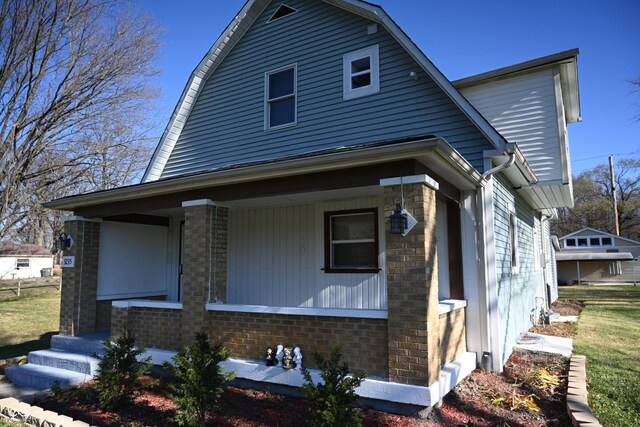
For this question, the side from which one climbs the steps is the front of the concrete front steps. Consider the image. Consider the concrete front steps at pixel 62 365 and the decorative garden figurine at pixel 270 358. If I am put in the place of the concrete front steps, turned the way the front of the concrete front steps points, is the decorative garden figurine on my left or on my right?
on my left

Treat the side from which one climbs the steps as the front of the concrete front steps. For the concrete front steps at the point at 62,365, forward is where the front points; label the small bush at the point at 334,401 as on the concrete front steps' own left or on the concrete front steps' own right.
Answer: on the concrete front steps' own left

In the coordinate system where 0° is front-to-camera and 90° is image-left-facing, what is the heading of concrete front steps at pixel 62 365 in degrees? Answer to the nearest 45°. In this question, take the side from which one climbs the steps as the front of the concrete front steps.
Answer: approximately 45°

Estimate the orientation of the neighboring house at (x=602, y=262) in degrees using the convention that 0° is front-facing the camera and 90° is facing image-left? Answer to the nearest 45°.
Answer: approximately 0°

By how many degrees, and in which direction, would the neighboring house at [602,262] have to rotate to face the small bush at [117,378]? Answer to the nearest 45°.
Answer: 0° — it already faces it

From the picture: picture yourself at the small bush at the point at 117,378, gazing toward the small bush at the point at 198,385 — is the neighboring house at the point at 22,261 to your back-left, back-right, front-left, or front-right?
back-left

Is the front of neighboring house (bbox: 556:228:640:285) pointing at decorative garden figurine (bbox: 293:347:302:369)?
yes

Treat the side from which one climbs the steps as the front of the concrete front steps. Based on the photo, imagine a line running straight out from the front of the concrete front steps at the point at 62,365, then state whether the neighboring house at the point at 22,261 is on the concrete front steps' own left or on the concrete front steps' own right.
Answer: on the concrete front steps' own right

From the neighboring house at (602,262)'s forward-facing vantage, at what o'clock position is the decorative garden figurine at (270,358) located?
The decorative garden figurine is roughly at 12 o'clock from the neighboring house.

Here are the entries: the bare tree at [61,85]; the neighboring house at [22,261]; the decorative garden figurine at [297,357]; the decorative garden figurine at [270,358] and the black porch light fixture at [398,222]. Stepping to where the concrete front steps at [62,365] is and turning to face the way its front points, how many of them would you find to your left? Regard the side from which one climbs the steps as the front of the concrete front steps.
3

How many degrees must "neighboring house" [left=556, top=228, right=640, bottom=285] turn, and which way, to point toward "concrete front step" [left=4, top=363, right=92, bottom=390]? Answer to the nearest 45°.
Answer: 0° — it already faces it
